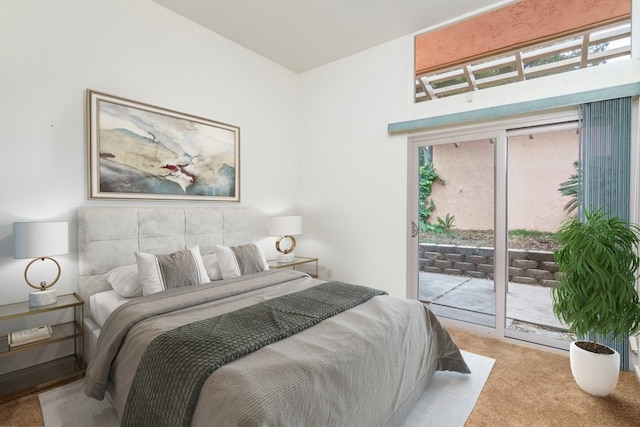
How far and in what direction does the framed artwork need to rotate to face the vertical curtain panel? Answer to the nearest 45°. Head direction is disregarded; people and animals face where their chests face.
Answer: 0° — it already faces it

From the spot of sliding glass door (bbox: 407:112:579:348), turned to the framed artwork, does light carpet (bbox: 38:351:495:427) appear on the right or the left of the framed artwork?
left

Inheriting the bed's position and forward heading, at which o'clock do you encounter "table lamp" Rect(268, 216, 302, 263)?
The table lamp is roughly at 8 o'clock from the bed.

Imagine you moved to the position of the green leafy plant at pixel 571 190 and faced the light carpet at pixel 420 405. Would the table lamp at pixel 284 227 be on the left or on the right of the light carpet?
right

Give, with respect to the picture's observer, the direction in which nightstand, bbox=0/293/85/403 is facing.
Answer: facing the viewer and to the right of the viewer

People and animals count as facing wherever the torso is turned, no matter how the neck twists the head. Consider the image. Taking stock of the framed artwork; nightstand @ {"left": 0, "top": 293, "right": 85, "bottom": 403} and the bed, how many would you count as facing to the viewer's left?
0

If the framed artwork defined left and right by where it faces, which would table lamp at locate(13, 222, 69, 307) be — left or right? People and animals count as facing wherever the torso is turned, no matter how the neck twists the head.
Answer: on its right

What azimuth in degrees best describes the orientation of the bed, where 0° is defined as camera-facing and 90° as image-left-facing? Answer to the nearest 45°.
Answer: approximately 315°

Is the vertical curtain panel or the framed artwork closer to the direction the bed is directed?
the vertical curtain panel
